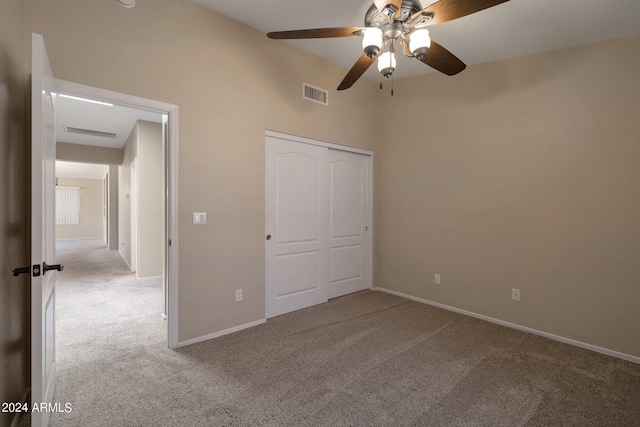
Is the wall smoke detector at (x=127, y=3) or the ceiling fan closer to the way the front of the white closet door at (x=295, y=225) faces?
the ceiling fan

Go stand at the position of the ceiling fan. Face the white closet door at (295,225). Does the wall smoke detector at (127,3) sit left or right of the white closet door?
left

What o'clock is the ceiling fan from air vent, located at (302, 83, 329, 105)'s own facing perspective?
The ceiling fan is roughly at 1 o'clock from the air vent.

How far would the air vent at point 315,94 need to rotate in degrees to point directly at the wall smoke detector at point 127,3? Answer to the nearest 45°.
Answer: approximately 90° to its right

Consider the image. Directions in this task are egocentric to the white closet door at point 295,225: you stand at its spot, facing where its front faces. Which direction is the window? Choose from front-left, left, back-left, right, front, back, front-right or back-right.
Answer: back

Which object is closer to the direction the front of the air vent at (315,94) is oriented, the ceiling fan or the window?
the ceiling fan

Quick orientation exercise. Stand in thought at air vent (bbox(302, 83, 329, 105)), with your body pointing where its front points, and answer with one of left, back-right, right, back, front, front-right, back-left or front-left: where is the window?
back

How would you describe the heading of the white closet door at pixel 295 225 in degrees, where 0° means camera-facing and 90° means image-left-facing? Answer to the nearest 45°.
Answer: approximately 315°

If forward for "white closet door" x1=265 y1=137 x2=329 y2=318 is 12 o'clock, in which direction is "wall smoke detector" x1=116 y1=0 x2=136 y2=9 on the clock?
The wall smoke detector is roughly at 3 o'clock from the white closet door.
